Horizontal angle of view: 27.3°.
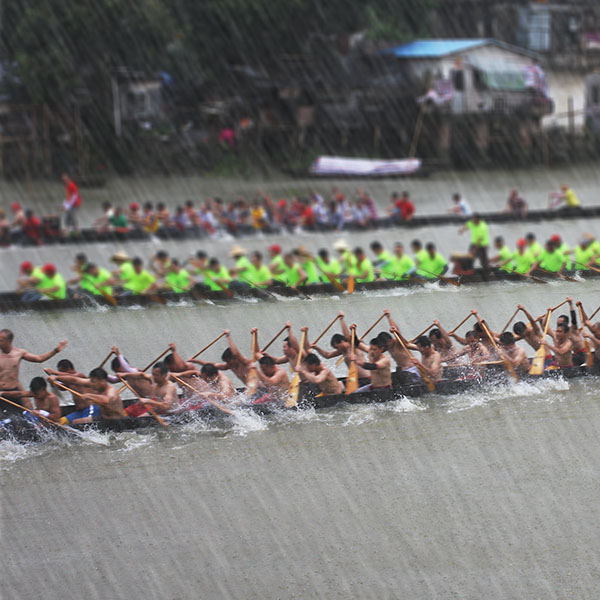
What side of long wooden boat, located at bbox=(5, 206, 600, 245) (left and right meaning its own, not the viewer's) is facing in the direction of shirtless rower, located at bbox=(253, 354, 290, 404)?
left

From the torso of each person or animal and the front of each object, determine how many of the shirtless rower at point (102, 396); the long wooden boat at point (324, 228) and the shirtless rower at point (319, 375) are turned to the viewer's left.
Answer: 3

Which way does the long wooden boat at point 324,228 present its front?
to the viewer's left

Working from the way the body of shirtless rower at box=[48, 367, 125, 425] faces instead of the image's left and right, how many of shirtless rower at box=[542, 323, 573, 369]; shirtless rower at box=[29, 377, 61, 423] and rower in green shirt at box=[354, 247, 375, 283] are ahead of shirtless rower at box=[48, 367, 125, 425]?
1

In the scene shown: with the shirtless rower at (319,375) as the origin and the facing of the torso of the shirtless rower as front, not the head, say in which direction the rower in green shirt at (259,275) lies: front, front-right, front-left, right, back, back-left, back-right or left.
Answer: right

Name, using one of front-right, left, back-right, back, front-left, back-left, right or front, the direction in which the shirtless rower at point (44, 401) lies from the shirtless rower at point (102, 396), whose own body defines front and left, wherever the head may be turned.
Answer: front

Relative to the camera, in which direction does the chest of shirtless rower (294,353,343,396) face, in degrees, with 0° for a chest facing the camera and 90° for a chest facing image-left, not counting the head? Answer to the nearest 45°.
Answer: approximately 90°

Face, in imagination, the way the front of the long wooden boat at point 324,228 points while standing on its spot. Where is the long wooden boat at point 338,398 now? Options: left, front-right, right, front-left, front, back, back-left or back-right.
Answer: left

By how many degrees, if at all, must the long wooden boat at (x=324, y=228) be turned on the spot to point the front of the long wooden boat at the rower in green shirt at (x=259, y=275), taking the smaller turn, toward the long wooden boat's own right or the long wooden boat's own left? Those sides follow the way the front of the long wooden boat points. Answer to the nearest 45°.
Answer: approximately 90° to the long wooden boat's own left

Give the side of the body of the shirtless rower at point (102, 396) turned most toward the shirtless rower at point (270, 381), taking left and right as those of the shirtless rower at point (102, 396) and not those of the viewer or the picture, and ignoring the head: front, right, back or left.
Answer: back

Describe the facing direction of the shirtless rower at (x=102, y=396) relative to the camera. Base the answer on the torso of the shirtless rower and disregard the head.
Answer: to the viewer's left

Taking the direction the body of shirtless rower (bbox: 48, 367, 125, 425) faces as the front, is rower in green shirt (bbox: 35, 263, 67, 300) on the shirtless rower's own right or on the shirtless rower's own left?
on the shirtless rower's own right

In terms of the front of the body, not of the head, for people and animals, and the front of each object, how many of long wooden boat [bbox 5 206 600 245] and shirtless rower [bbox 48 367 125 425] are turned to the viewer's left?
2

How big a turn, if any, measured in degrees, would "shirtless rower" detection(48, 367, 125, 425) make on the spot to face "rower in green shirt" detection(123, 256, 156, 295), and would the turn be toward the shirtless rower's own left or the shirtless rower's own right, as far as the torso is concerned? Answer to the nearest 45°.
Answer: approximately 90° to the shirtless rower's own right
